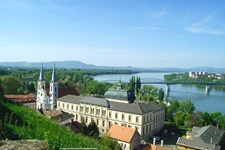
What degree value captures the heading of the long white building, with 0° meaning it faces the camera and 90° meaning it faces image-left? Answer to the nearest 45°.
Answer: approximately 45°

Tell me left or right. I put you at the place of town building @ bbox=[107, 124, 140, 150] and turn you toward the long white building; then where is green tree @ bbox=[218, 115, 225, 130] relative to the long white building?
right

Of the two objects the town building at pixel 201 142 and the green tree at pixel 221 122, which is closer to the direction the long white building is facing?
the town building

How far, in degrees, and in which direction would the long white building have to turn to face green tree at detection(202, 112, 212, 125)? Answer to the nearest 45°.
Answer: approximately 135° to its left

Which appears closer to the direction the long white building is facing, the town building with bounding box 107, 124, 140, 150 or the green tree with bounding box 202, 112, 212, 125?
the town building

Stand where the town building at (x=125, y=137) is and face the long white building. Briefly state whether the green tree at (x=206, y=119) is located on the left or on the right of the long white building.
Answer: right

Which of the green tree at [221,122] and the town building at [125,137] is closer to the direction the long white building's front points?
the town building

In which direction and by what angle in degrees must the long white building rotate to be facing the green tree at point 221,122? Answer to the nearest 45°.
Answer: approximately 135° to its left

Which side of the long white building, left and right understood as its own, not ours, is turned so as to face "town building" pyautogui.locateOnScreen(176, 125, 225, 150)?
left
